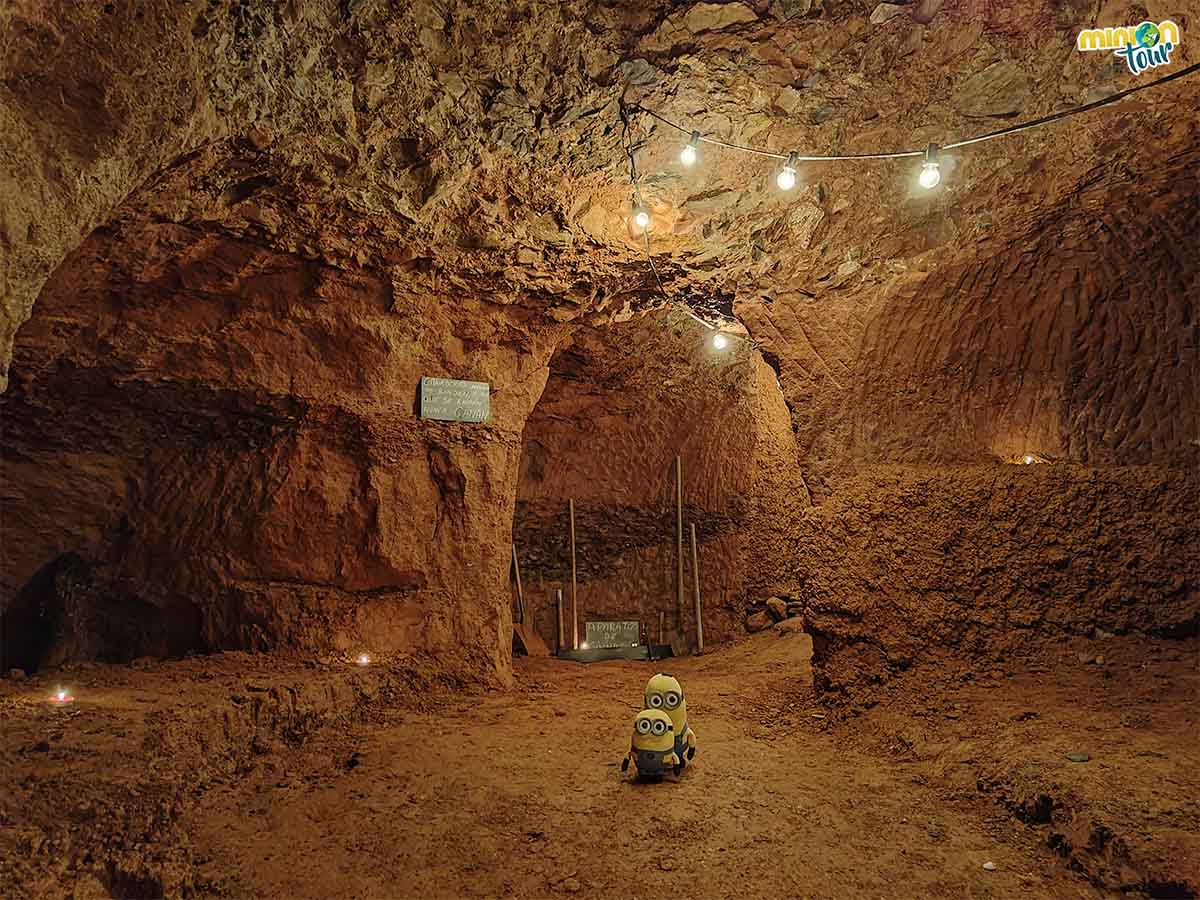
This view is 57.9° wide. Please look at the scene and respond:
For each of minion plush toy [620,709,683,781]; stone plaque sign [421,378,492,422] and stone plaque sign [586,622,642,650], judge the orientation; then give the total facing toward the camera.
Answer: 3

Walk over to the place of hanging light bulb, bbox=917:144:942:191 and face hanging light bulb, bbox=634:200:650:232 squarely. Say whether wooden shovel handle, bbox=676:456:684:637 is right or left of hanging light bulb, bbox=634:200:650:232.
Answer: right

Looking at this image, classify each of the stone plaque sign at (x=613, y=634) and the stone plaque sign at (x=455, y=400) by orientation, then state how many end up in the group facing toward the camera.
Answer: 2

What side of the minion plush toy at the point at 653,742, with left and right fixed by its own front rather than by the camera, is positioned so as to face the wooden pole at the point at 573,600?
back

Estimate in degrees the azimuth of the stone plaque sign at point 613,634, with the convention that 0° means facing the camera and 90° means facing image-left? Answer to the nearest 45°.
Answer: approximately 0°

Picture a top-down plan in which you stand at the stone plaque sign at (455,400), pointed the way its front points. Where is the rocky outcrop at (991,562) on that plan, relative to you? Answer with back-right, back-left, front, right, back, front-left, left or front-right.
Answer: front-left

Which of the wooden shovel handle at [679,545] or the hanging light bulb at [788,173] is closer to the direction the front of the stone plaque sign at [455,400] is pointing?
the hanging light bulb
